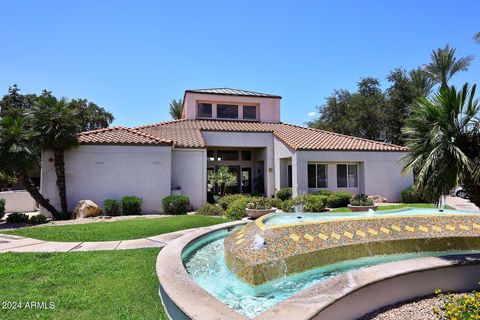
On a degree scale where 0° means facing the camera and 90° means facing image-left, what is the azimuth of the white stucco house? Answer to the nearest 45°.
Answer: approximately 0°

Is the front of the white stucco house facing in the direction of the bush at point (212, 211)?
yes

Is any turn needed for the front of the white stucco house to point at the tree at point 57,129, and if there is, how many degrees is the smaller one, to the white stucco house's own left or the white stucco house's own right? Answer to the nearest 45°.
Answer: approximately 45° to the white stucco house's own right

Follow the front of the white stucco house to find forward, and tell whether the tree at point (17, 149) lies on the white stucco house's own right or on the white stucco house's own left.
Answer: on the white stucco house's own right

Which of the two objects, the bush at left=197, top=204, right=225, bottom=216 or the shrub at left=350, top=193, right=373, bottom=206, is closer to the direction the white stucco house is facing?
the bush

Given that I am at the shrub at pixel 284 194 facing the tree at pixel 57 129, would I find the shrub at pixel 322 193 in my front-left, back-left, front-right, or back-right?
back-left

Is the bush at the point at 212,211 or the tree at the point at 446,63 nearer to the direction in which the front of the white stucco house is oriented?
the bush

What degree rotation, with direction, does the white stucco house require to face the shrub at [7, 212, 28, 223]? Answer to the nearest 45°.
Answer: approximately 45° to its right

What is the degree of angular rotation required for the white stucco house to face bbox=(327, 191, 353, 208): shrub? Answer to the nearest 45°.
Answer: approximately 45° to its left
